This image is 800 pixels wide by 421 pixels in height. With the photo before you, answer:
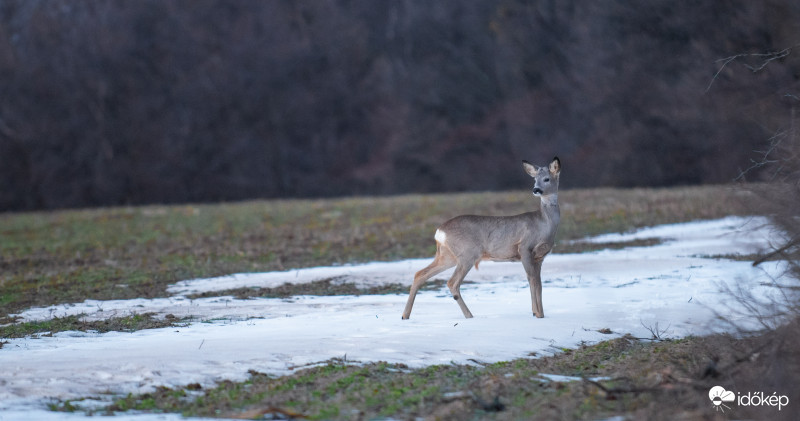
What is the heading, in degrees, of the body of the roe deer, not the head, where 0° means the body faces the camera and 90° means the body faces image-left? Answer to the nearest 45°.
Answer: approximately 270°
